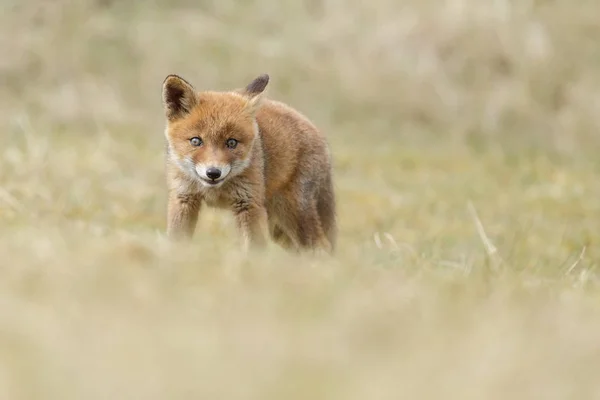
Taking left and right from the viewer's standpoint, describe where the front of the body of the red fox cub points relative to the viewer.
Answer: facing the viewer and to the left of the viewer
